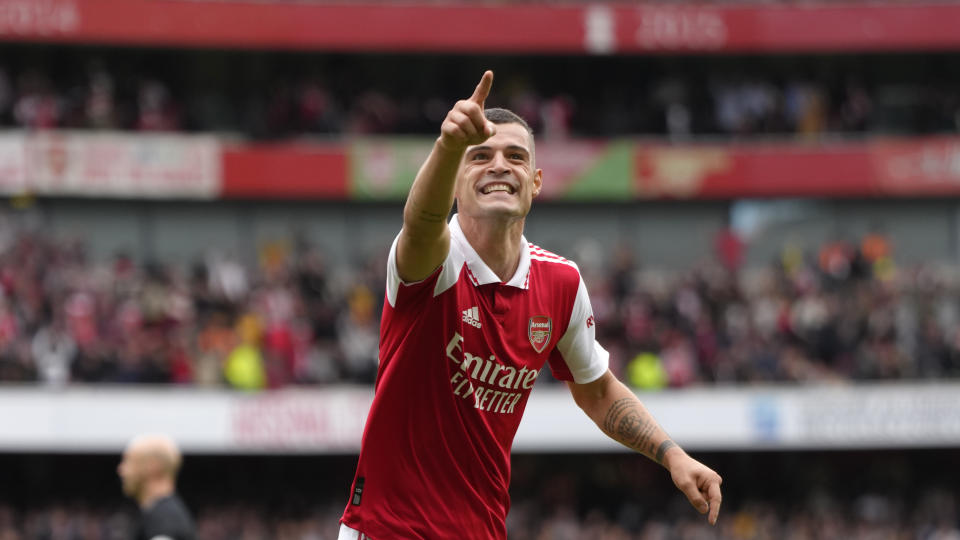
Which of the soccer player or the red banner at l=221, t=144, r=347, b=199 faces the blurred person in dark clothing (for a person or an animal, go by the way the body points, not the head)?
the red banner

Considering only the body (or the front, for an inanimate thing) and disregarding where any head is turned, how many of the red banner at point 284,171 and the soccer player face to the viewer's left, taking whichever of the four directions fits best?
0

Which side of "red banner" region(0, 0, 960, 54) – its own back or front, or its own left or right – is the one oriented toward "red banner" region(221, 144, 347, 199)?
right

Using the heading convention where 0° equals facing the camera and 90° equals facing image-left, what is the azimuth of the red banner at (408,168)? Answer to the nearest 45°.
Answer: approximately 0°

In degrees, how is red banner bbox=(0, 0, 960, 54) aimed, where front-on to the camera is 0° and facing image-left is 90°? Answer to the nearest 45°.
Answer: approximately 0°

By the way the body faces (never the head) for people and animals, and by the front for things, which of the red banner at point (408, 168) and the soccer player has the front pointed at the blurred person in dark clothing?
the red banner

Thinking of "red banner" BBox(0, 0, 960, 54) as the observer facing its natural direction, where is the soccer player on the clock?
The soccer player is roughly at 12 o'clock from the red banner.

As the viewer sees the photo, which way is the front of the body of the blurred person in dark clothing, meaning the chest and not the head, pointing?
to the viewer's left

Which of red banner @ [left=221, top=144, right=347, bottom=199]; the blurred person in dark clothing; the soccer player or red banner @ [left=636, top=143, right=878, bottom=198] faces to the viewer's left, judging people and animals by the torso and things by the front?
the blurred person in dark clothing

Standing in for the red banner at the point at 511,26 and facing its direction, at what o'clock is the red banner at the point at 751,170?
the red banner at the point at 751,170 is roughly at 9 o'clock from the red banner at the point at 511,26.

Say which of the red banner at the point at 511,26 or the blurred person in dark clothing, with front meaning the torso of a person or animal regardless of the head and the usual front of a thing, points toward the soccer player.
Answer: the red banner

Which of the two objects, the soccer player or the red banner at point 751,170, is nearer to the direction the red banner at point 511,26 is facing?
the soccer player
